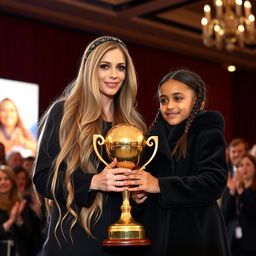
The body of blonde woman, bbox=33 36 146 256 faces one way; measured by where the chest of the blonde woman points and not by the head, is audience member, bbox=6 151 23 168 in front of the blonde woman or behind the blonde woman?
behind

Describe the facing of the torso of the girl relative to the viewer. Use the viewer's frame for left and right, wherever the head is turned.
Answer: facing the viewer and to the left of the viewer

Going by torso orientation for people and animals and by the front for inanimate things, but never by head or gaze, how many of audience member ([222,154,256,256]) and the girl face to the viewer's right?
0

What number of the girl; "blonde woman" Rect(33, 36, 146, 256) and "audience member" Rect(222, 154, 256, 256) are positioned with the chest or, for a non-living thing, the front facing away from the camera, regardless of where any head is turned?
0

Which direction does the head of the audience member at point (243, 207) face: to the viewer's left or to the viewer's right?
to the viewer's left

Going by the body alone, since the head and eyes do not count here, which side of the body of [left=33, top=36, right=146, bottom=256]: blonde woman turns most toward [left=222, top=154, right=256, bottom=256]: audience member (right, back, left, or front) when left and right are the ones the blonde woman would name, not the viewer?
left

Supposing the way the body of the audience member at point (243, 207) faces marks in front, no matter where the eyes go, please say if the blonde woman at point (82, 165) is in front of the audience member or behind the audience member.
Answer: in front

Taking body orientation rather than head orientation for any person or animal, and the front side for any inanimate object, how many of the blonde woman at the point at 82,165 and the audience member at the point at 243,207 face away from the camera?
0

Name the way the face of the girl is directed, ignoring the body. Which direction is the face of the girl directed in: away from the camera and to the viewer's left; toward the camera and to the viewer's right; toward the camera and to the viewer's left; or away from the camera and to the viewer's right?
toward the camera and to the viewer's left

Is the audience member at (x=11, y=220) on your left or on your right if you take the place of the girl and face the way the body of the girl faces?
on your right
